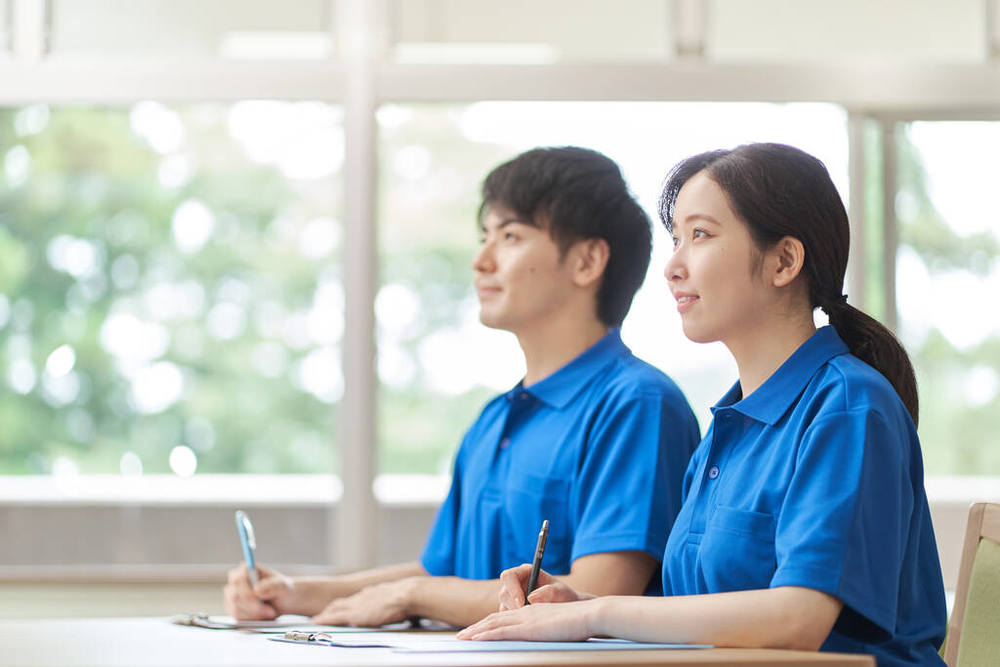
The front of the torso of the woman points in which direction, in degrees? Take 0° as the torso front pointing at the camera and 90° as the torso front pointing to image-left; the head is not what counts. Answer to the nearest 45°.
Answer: approximately 90°

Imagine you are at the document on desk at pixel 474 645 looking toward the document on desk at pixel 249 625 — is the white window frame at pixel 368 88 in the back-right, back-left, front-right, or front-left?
front-right

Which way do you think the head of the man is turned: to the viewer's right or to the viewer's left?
to the viewer's left

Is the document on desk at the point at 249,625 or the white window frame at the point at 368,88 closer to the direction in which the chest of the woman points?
the document on desk

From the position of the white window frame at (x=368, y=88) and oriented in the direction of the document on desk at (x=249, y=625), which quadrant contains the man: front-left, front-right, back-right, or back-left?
front-left

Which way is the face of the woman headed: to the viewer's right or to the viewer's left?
to the viewer's left

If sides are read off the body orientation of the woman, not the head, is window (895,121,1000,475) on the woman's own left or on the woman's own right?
on the woman's own right

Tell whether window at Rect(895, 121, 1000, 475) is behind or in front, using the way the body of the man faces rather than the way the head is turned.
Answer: behind

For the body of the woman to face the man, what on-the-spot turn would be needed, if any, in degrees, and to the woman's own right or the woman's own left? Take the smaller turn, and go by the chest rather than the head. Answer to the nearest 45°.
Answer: approximately 45° to the woman's own right

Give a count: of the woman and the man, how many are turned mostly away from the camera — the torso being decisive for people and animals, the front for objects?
0
